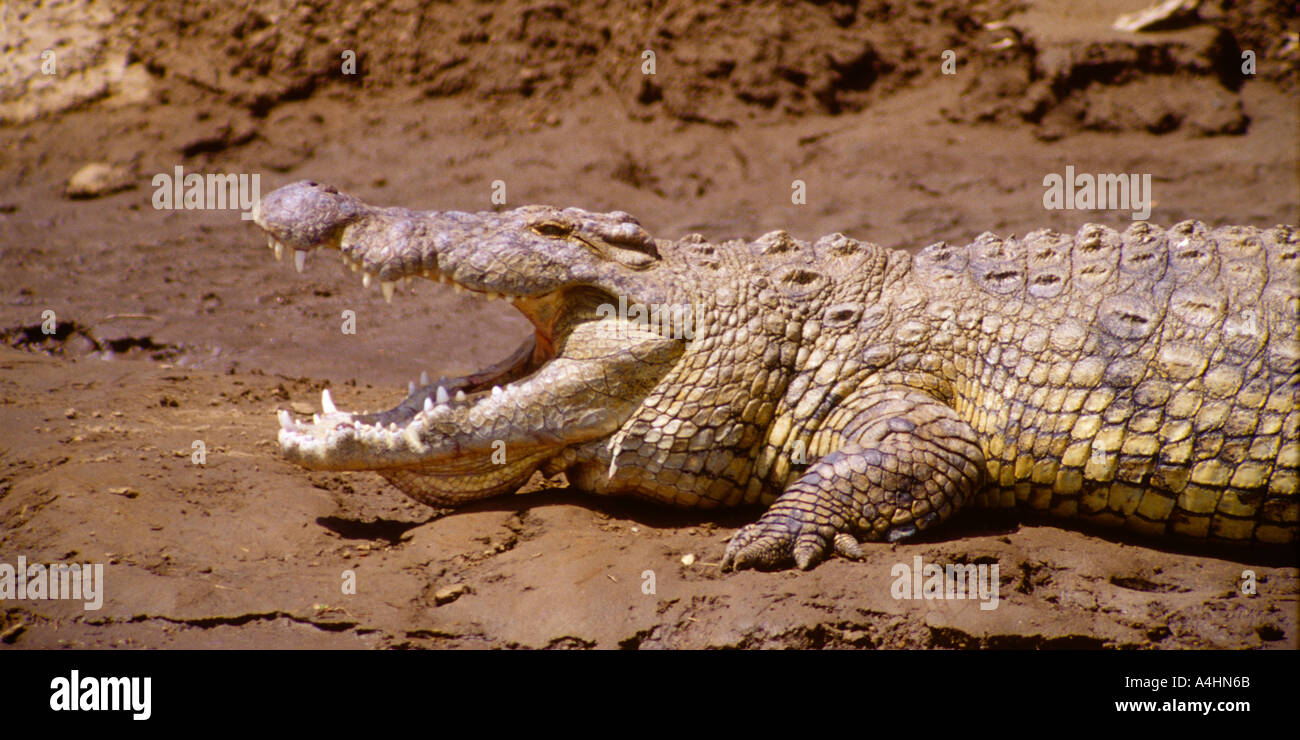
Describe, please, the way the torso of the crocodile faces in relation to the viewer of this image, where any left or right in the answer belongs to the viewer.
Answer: facing to the left of the viewer
